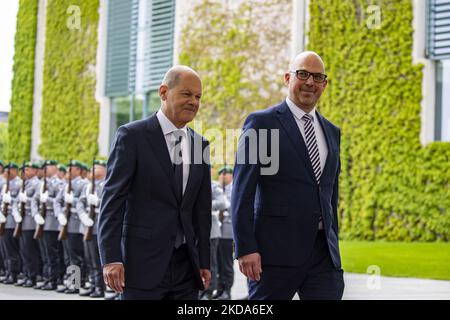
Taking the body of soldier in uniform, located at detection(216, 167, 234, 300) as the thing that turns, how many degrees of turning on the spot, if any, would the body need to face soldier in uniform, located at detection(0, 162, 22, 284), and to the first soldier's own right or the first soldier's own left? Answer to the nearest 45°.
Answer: approximately 90° to the first soldier's own right

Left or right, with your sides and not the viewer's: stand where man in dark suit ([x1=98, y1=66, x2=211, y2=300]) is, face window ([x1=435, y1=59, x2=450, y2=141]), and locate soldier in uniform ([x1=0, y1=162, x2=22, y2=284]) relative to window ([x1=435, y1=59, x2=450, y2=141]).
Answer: left

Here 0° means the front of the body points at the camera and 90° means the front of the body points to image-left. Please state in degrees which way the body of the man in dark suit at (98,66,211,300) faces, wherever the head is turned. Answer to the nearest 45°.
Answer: approximately 315°

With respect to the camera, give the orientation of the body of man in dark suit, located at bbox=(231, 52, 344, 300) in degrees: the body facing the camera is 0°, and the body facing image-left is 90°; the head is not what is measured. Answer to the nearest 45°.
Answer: approximately 315°

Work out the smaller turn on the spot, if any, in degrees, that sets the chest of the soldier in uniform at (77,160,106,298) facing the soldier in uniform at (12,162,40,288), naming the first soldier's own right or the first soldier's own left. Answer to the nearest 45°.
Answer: approximately 90° to the first soldier's own right
